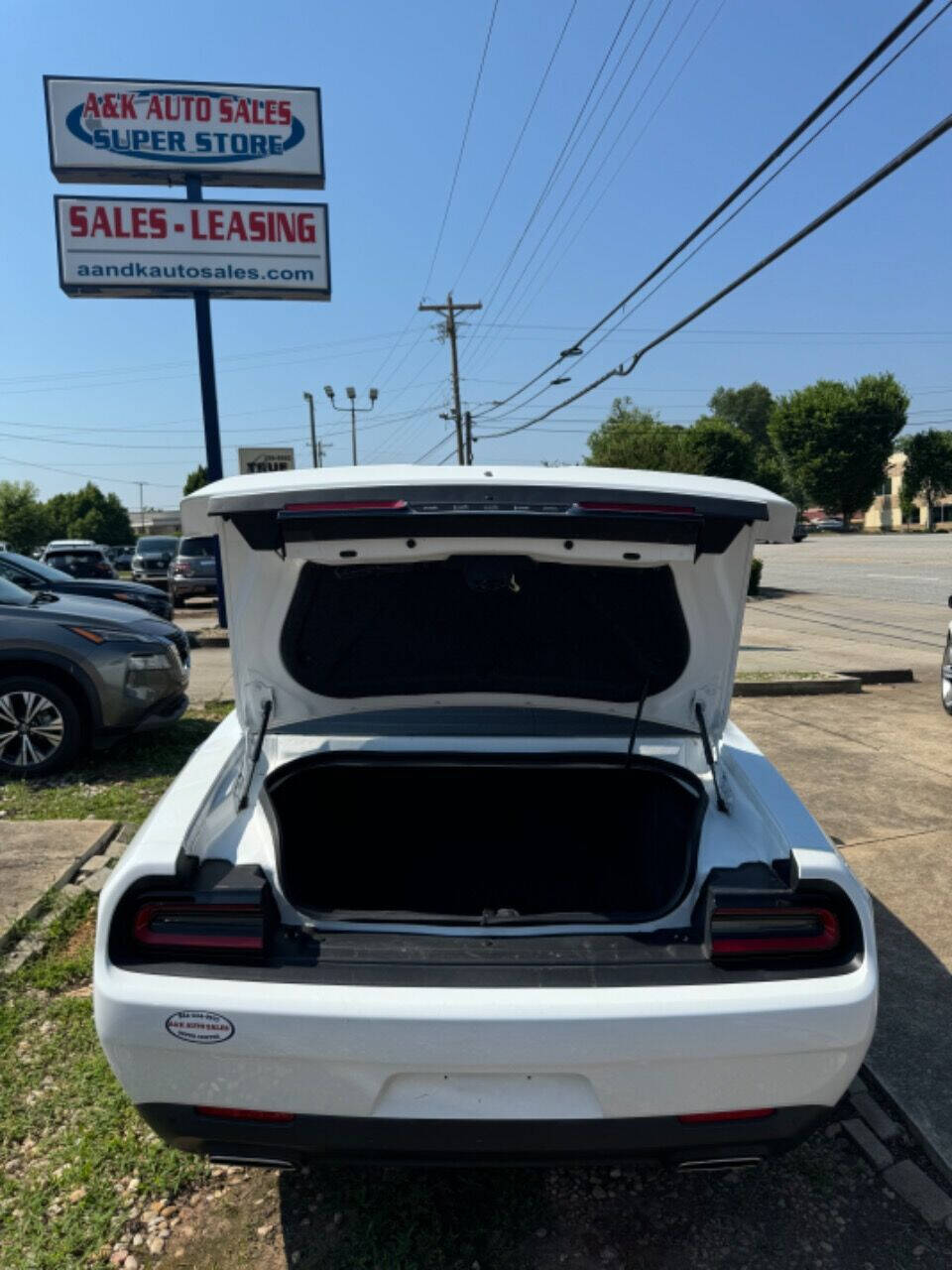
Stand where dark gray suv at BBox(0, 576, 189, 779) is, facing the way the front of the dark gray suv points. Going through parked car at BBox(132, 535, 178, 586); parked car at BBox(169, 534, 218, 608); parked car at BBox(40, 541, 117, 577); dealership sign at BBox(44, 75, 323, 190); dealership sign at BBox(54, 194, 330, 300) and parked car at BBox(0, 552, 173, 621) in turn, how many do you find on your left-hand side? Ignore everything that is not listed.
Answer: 6

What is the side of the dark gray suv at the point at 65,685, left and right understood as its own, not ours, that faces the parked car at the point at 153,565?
left

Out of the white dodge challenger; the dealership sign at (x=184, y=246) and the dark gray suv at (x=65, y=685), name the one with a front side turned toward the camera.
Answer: the dealership sign

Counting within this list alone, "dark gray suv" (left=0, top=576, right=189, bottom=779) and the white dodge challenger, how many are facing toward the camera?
0

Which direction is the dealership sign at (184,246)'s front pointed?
toward the camera

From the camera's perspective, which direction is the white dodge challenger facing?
away from the camera

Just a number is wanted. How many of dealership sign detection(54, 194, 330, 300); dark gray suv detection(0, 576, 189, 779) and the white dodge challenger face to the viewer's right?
1

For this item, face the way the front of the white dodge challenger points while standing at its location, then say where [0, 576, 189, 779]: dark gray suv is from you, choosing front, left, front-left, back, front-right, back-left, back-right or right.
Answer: front-left

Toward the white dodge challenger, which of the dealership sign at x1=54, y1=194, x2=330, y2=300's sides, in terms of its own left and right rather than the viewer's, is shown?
front

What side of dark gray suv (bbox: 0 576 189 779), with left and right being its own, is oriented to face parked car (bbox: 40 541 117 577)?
left

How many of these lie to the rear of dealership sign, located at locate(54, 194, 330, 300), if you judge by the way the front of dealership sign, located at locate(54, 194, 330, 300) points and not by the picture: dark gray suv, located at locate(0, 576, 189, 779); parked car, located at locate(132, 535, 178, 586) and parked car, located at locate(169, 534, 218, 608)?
2

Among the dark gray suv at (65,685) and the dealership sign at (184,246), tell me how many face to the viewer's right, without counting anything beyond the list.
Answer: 1

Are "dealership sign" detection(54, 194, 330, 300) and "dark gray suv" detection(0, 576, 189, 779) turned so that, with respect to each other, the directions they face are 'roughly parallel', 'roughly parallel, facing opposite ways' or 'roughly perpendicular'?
roughly perpendicular

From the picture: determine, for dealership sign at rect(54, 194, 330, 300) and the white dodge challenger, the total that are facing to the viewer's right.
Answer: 0

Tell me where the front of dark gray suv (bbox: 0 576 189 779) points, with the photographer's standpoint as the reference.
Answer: facing to the right of the viewer
